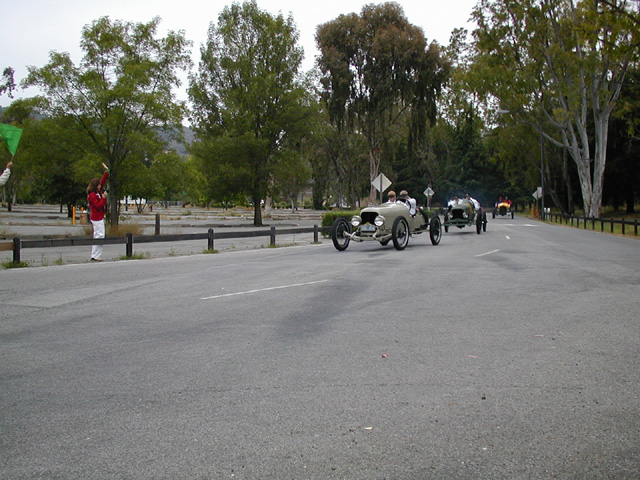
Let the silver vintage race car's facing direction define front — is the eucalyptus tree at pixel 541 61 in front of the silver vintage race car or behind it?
behind

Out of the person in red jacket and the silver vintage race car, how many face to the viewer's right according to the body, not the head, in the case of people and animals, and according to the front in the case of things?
1

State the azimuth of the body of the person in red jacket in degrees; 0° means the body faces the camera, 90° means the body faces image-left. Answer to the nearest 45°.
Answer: approximately 270°

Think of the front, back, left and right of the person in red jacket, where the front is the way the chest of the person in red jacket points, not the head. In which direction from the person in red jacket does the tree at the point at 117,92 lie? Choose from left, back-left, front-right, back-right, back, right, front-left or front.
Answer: left

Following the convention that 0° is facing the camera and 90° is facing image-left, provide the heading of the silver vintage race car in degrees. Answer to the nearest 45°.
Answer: approximately 45°

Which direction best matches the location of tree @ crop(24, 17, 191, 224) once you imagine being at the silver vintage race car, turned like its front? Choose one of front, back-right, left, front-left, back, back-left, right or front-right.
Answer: right

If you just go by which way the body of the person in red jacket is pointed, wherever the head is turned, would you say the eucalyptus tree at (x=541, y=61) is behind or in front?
in front

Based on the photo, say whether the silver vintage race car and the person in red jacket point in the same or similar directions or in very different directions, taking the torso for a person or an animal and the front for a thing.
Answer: very different directions

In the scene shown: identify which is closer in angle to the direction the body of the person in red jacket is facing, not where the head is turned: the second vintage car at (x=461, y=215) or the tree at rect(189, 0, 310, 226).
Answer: the second vintage car
